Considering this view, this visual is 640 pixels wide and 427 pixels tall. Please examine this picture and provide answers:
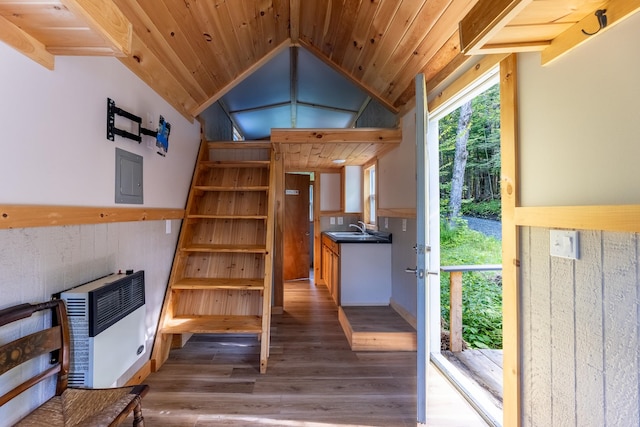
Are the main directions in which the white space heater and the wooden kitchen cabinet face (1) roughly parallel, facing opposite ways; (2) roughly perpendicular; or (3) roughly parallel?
roughly parallel, facing opposite ways

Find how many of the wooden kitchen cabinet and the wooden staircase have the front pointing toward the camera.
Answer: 1

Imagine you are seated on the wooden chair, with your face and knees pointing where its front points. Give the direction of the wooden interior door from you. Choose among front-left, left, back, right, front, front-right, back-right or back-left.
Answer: left

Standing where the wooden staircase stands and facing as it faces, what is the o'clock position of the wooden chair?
The wooden chair is roughly at 1 o'clock from the wooden staircase.

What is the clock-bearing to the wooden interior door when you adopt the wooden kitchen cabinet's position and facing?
The wooden interior door is roughly at 2 o'clock from the wooden kitchen cabinet.

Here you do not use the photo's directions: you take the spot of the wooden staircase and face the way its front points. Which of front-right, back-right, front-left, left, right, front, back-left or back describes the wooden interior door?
back-left

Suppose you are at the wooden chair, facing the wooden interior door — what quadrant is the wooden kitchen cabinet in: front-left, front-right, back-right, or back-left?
front-right

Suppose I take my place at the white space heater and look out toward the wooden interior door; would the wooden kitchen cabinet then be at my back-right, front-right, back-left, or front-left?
front-right

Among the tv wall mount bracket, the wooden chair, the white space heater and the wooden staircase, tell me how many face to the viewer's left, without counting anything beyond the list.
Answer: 0

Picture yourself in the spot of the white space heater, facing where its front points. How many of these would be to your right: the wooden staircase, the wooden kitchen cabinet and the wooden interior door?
0

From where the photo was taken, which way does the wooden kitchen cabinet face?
to the viewer's left

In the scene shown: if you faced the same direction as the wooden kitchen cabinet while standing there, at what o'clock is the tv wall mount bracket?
The tv wall mount bracket is roughly at 10 o'clock from the wooden kitchen cabinet.

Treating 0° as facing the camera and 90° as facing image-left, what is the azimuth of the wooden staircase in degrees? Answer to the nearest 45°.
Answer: approximately 0°

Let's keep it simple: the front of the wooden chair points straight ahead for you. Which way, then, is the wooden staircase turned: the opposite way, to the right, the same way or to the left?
to the right
